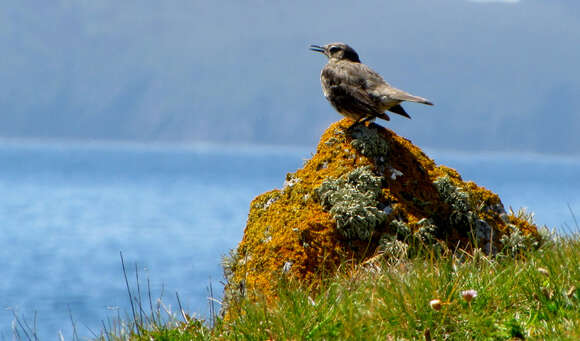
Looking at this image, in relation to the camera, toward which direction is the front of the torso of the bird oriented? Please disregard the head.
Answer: to the viewer's left
